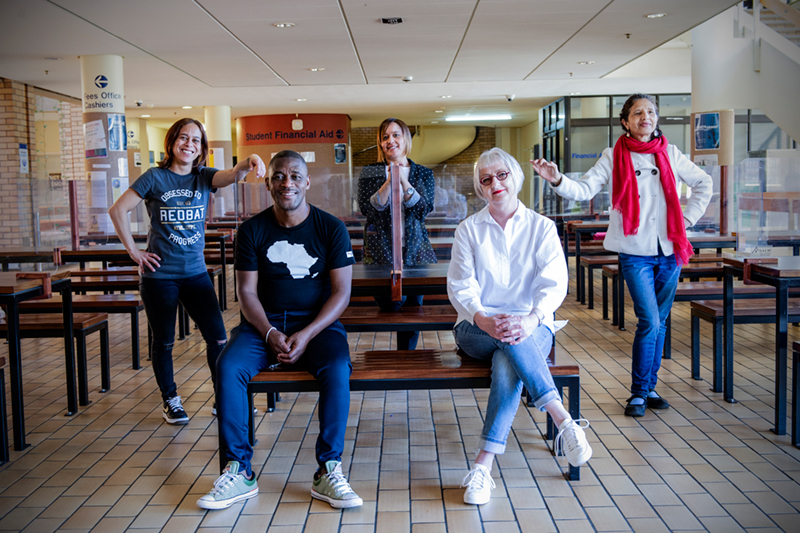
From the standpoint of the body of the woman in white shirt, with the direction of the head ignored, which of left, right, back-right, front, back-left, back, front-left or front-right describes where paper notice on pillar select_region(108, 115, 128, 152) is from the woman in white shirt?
back-right

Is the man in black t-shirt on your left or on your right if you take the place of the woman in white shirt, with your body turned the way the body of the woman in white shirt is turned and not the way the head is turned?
on your right

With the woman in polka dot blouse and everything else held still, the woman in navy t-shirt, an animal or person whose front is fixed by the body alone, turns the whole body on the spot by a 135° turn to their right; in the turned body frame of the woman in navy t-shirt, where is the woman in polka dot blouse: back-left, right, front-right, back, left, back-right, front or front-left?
back-right
